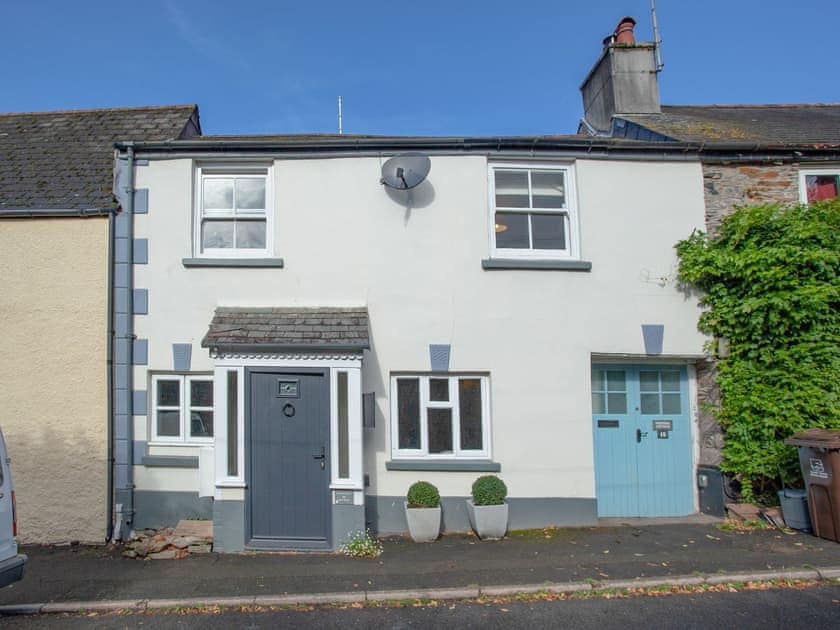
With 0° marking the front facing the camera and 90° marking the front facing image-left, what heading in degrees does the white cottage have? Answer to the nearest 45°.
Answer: approximately 0°

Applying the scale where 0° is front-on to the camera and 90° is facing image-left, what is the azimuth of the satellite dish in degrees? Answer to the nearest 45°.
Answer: approximately 45°

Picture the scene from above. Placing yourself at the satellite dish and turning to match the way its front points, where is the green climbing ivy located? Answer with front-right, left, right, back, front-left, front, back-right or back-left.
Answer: back-left
